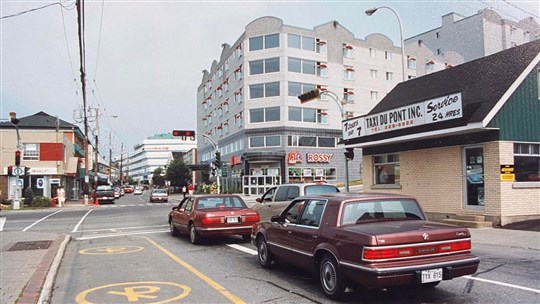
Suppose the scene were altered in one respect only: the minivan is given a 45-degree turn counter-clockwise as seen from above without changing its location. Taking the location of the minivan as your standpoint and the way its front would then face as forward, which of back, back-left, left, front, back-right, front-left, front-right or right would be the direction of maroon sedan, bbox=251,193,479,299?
left

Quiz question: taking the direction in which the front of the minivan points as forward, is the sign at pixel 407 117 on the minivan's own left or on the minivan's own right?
on the minivan's own right

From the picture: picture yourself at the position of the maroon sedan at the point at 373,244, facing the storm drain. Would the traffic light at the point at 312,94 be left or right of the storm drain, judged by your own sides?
right

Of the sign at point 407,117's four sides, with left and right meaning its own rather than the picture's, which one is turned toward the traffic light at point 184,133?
right

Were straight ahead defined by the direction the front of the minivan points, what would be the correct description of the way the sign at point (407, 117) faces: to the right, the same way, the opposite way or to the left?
to the left

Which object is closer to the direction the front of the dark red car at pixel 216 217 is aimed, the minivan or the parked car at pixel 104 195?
the parked car

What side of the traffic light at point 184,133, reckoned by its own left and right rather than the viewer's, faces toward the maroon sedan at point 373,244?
front

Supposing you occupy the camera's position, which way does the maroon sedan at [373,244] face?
facing away from the viewer and to the left of the viewer

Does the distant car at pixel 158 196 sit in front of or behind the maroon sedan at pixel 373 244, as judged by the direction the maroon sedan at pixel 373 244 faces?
in front

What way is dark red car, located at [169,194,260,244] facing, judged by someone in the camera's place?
facing away from the viewer and to the left of the viewer

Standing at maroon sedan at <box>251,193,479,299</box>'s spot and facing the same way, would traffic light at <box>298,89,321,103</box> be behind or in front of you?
in front

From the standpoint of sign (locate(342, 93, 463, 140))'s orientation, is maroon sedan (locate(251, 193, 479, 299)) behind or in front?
in front

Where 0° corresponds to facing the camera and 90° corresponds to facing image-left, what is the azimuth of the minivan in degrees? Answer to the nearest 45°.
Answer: approximately 135°
